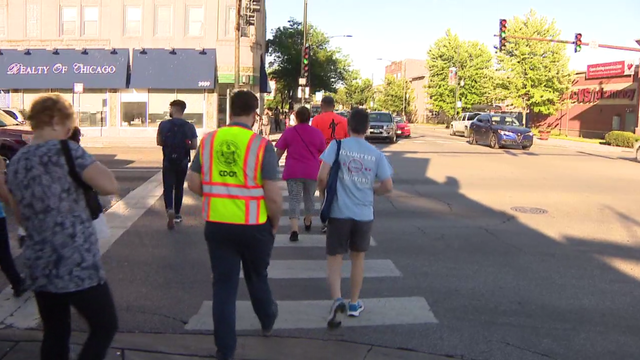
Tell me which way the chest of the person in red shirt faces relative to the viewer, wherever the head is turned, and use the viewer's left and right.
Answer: facing away from the viewer

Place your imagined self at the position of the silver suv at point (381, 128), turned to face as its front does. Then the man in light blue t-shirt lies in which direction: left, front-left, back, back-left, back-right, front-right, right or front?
front

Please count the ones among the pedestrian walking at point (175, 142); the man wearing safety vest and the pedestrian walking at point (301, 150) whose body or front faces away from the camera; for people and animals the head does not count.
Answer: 3

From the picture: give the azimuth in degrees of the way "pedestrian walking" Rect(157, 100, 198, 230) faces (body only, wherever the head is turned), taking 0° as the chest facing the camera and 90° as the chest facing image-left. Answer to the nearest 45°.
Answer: approximately 180°

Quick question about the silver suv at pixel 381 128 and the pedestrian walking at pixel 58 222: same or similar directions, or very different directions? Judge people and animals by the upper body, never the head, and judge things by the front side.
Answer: very different directions

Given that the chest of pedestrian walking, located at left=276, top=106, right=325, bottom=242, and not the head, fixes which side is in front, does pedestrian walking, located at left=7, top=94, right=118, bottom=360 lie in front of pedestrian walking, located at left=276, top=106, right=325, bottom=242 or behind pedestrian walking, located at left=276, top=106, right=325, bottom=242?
behind

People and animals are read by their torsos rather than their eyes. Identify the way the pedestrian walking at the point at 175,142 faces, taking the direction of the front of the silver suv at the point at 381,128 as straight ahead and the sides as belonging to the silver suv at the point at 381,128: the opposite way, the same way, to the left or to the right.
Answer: the opposite way

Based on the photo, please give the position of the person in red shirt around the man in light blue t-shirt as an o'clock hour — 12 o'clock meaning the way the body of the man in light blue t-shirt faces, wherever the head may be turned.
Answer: The person in red shirt is roughly at 12 o'clock from the man in light blue t-shirt.

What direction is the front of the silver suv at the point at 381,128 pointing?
toward the camera

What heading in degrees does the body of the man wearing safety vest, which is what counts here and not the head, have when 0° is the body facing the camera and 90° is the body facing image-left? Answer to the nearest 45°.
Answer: approximately 180°

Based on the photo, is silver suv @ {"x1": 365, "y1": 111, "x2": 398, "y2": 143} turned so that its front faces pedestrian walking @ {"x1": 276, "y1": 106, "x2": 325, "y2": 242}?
yes

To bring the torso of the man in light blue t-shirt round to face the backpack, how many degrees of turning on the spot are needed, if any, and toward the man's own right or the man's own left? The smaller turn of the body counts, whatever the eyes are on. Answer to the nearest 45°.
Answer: approximately 45° to the man's own left

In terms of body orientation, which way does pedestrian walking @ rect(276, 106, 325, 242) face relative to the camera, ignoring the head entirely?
away from the camera

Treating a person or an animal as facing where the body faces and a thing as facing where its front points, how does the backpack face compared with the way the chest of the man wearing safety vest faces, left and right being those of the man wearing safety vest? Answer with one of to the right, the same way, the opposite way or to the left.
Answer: the opposite way

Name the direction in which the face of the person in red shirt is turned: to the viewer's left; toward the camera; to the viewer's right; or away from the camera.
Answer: away from the camera

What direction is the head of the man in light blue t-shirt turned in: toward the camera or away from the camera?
away from the camera

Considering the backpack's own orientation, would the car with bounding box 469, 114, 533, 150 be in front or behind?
behind

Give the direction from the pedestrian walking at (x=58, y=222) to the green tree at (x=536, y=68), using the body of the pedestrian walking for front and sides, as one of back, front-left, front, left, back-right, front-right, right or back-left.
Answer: front

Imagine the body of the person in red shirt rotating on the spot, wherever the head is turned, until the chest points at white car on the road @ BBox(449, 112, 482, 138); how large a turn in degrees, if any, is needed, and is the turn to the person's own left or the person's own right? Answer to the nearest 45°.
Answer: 0° — they already face it
